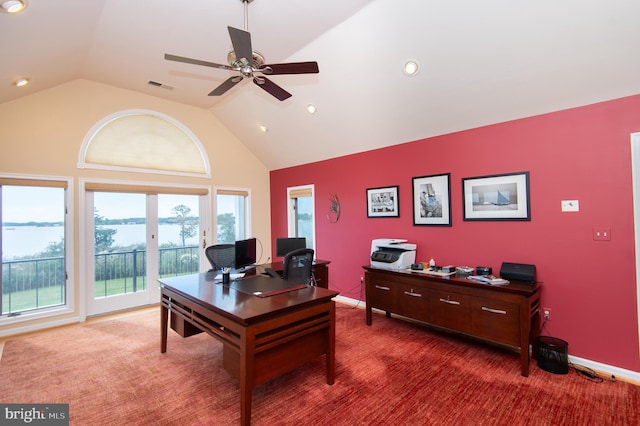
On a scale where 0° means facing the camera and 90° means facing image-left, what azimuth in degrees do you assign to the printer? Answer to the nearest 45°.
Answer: approximately 45°

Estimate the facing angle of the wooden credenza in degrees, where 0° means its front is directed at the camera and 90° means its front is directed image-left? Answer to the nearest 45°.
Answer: approximately 45°

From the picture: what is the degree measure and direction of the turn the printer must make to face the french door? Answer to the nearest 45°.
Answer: approximately 45° to its right

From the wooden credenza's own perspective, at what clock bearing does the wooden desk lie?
The wooden desk is roughly at 12 o'clock from the wooden credenza.

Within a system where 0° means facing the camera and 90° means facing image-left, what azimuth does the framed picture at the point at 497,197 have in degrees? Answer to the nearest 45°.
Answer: approximately 45°

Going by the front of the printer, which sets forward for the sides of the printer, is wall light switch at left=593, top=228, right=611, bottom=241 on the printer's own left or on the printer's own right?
on the printer's own left

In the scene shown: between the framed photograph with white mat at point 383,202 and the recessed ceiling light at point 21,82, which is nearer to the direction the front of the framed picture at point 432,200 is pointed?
the recessed ceiling light

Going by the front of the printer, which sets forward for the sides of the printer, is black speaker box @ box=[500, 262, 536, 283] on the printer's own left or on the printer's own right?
on the printer's own left

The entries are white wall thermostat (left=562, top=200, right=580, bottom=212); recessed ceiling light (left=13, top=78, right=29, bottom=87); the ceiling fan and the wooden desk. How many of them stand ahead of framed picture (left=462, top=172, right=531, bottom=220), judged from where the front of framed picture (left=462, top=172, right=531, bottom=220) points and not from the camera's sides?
3
